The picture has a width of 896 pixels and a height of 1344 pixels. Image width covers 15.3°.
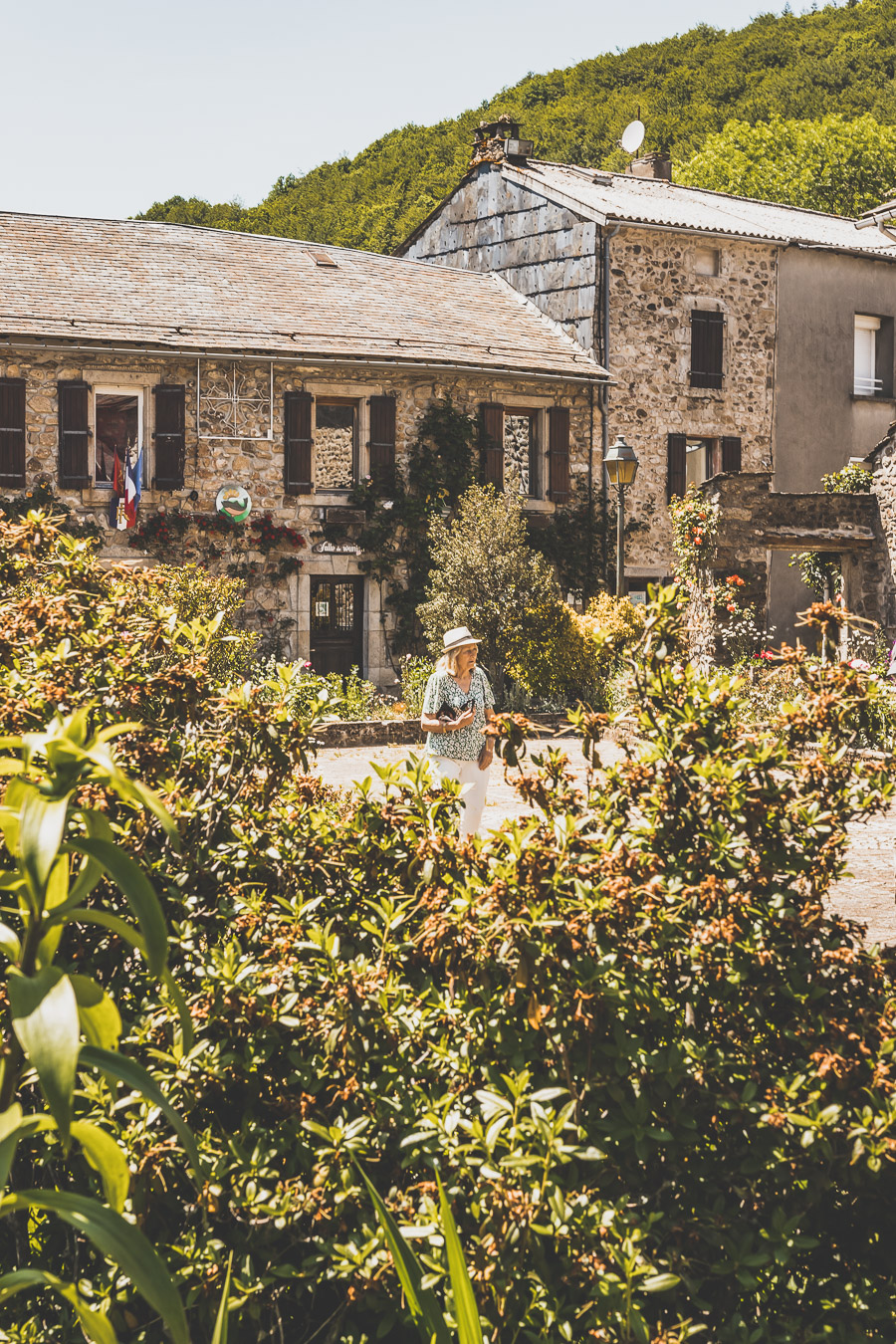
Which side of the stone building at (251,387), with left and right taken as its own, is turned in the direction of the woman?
front

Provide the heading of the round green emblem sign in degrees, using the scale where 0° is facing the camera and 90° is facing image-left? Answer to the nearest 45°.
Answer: approximately 0°

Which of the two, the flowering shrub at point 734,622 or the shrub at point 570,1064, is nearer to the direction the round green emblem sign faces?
the shrub

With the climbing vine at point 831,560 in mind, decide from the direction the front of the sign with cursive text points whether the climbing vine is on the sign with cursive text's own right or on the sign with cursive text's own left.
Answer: on the sign with cursive text's own left

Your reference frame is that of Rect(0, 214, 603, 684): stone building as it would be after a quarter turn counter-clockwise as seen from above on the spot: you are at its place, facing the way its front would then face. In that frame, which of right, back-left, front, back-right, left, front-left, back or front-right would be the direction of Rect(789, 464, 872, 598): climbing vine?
front

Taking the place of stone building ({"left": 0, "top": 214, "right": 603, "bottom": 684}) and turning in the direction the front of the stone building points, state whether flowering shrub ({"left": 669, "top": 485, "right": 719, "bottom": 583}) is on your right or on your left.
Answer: on your left

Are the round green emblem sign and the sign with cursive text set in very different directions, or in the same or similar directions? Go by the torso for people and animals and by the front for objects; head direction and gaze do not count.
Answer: same or similar directions

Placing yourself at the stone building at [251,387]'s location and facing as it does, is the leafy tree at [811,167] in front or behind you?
behind

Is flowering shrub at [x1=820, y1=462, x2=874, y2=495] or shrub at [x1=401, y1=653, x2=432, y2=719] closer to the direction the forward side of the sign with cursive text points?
the shrub

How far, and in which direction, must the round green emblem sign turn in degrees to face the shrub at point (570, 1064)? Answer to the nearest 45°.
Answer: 0° — it already faces it

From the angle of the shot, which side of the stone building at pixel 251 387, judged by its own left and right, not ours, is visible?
front

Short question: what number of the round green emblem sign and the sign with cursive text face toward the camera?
2

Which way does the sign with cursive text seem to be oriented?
toward the camera

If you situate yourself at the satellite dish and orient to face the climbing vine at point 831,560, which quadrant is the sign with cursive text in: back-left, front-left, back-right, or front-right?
front-right
